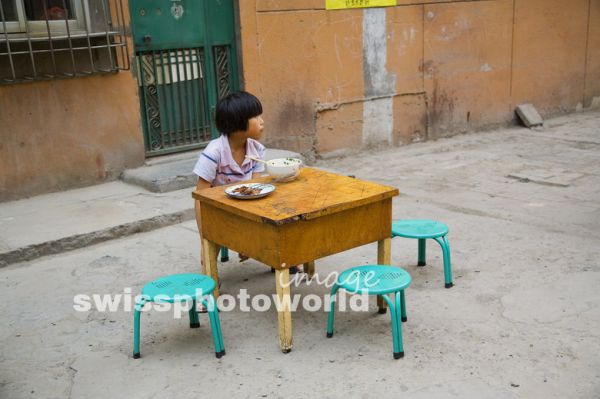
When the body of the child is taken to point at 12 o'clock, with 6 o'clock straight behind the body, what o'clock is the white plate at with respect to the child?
The white plate is roughly at 1 o'clock from the child.

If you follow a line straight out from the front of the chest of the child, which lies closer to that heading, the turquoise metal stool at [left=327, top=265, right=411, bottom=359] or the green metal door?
the turquoise metal stool

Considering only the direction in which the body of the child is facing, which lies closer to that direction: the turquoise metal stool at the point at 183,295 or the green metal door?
the turquoise metal stool

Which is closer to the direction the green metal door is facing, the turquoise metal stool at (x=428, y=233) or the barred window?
the turquoise metal stool

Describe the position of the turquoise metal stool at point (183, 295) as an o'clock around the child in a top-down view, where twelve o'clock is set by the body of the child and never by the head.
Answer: The turquoise metal stool is roughly at 2 o'clock from the child.

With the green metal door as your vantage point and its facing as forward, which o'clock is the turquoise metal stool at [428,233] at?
The turquoise metal stool is roughly at 11 o'clock from the green metal door.

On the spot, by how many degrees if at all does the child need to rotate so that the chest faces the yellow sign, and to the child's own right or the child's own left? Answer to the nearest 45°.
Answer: approximately 90° to the child's own left

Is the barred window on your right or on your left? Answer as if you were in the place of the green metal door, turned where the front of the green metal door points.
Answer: on your right

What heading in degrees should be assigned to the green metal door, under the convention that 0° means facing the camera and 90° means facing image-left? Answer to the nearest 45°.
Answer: approximately 0°

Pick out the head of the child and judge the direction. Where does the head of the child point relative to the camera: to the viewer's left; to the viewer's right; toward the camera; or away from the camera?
to the viewer's right

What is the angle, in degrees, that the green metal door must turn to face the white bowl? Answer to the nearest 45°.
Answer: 0° — it already faces it
